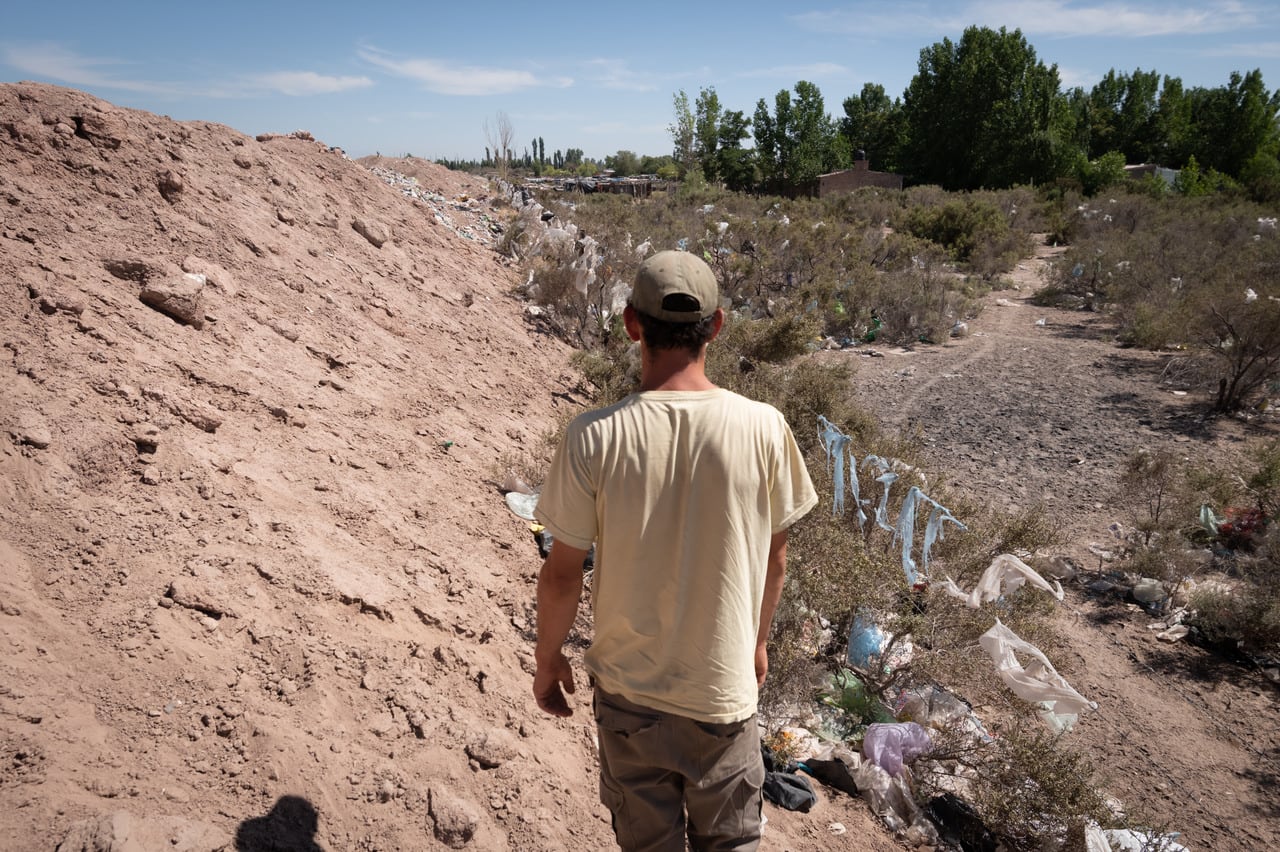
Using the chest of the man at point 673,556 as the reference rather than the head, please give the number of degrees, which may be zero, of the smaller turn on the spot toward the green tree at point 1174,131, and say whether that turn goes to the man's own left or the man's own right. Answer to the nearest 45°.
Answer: approximately 45° to the man's own right

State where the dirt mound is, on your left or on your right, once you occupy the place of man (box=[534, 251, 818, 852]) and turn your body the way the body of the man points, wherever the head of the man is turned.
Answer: on your left

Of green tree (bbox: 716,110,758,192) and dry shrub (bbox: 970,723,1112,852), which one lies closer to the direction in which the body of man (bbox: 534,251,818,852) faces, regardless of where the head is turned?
the green tree

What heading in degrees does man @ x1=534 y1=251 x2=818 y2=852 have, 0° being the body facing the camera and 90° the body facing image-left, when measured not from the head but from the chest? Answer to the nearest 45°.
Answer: approximately 180°

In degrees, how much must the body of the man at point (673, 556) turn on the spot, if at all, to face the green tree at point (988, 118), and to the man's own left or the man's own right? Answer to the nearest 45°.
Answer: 0° — they already face it
